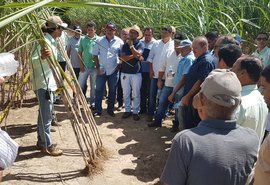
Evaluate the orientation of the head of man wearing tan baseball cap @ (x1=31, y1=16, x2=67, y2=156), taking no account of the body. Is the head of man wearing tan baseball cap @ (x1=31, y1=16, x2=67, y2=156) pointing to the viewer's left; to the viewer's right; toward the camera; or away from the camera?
to the viewer's right

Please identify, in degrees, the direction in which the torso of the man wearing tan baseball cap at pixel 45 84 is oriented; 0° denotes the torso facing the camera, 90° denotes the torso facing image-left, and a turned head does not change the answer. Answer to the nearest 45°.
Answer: approximately 270°

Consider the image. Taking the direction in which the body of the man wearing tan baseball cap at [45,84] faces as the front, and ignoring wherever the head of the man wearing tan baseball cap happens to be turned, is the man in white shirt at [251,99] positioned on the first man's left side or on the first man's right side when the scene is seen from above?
on the first man's right side

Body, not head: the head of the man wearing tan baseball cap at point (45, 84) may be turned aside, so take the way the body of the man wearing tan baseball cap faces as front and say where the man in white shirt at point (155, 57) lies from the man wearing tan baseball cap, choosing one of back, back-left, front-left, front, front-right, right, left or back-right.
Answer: front-left

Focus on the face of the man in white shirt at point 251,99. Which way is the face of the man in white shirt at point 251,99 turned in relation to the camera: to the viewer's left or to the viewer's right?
to the viewer's left
